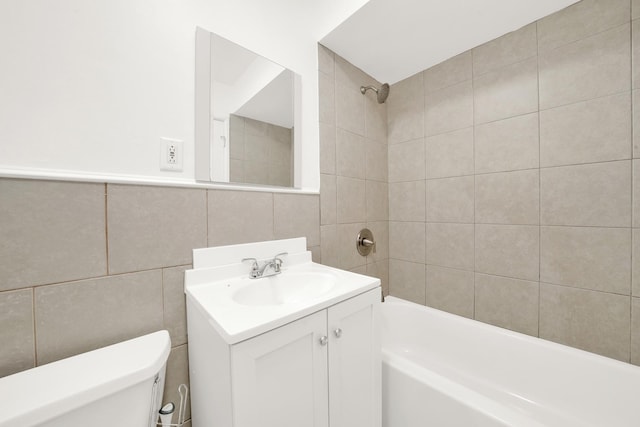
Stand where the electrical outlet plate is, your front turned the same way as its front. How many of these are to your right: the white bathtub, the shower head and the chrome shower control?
0

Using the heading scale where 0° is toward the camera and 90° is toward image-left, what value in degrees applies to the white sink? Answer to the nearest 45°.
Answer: approximately 315°

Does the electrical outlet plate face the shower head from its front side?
no

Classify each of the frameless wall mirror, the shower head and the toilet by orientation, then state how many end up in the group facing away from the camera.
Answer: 0

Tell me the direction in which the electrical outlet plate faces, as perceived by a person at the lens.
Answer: facing the viewer

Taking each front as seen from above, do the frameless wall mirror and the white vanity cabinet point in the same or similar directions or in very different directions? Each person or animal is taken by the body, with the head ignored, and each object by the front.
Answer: same or similar directions

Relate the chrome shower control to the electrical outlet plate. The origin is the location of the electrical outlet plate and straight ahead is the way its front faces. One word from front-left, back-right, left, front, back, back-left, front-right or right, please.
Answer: left

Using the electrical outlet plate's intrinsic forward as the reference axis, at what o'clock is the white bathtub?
The white bathtub is roughly at 10 o'clock from the electrical outlet plate.

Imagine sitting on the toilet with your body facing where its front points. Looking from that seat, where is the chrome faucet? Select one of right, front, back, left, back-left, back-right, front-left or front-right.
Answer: front-left

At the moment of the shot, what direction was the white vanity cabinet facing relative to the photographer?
facing the viewer and to the right of the viewer
